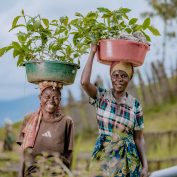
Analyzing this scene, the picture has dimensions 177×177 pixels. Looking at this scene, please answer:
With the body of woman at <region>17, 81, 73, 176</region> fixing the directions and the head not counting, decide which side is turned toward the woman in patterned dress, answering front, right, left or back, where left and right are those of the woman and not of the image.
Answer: left

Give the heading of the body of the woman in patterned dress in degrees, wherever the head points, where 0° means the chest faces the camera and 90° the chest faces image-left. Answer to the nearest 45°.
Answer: approximately 0°

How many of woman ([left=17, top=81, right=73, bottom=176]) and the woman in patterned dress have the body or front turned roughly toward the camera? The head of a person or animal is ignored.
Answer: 2

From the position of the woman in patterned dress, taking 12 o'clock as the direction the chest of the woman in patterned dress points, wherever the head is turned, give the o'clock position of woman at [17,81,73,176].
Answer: The woman is roughly at 3 o'clock from the woman in patterned dress.
